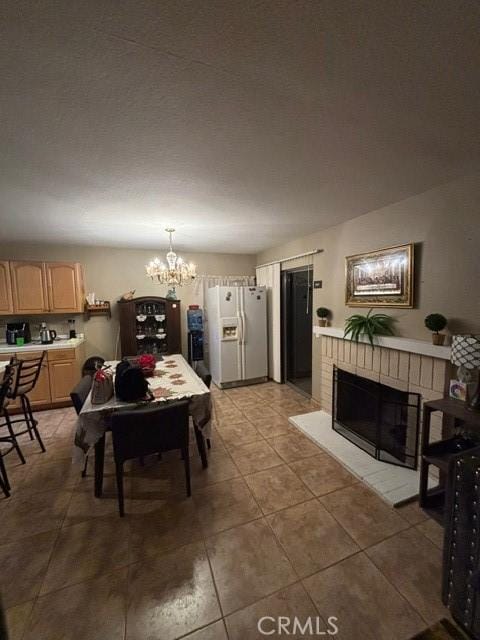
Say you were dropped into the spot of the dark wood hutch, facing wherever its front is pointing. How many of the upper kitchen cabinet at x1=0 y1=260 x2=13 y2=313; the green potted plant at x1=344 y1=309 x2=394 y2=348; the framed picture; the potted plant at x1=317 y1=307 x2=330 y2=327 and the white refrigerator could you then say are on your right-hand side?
1

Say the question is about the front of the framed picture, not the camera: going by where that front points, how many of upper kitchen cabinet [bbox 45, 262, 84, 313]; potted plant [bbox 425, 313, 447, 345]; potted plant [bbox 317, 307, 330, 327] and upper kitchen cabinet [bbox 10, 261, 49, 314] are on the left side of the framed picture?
1

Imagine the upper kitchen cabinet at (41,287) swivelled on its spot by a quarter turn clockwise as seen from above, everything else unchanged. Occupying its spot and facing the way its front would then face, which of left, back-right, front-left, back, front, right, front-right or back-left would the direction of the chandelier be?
back-left

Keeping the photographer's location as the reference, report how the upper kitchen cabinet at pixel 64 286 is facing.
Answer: facing the viewer

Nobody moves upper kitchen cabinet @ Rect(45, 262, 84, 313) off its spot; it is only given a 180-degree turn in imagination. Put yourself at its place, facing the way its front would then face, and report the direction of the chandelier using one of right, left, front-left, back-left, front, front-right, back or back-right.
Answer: back-right

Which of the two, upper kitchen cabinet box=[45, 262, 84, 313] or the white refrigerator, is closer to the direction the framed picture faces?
the upper kitchen cabinet

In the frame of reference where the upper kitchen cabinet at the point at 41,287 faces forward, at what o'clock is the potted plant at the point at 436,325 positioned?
The potted plant is roughly at 11 o'clock from the upper kitchen cabinet.

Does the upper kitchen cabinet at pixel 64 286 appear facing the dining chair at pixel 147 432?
yes

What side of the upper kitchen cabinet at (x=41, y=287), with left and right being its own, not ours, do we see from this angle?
front

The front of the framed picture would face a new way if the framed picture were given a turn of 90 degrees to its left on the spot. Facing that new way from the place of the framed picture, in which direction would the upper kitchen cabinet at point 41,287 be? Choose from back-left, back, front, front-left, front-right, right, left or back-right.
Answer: back-right

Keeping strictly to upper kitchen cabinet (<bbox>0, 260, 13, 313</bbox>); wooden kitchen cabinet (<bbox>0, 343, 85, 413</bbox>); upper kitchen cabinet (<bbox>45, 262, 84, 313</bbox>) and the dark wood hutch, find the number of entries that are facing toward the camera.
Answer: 4

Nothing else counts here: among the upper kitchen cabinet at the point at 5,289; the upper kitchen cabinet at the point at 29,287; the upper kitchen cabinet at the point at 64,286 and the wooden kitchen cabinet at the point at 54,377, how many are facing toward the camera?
4

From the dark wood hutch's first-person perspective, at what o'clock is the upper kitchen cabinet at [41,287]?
The upper kitchen cabinet is roughly at 3 o'clock from the dark wood hutch.

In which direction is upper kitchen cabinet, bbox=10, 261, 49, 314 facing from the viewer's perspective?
toward the camera
